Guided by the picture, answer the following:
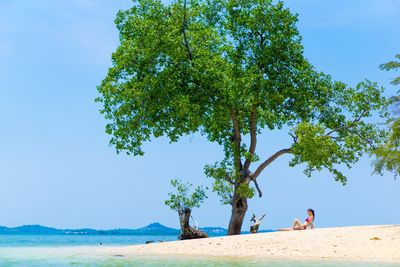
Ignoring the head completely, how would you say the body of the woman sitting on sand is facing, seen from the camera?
to the viewer's left

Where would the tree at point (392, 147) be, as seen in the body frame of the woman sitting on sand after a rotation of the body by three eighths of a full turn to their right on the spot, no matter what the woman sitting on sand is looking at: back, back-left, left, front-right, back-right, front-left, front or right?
front-right
